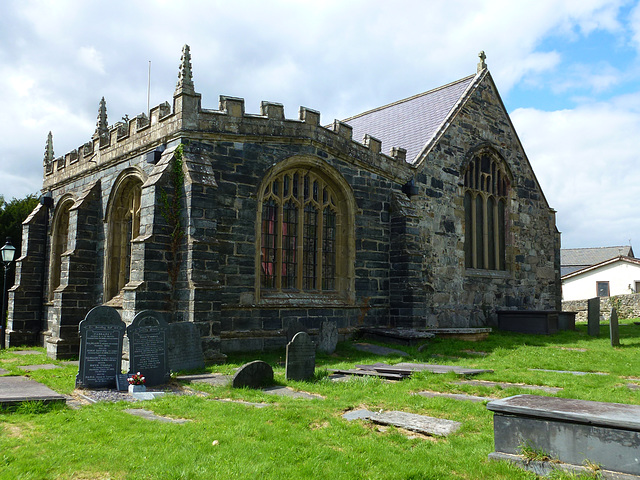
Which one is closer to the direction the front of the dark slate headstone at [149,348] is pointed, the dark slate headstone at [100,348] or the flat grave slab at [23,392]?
the flat grave slab

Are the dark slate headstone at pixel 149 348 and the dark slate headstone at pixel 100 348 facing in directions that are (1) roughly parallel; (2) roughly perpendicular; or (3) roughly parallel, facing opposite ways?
roughly parallel

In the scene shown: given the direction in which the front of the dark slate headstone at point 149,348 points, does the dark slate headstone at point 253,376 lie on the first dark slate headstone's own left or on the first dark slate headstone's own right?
on the first dark slate headstone's own left

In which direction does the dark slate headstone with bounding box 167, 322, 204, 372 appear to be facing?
toward the camera

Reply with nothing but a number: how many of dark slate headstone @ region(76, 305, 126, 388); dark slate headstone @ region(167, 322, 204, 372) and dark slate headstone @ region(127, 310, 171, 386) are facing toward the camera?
3

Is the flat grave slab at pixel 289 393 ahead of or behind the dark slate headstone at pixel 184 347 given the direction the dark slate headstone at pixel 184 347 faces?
ahead

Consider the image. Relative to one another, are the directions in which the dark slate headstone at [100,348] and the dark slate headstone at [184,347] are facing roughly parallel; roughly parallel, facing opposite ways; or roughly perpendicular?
roughly parallel

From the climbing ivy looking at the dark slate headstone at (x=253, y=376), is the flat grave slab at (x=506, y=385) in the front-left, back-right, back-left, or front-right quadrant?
front-left

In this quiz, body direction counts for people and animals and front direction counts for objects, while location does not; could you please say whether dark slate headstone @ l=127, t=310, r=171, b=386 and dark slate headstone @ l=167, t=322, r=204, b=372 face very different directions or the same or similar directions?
same or similar directions

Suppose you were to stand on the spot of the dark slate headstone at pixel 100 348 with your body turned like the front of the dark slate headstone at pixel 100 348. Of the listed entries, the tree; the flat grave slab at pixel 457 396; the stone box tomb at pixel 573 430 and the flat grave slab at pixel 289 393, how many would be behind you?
1

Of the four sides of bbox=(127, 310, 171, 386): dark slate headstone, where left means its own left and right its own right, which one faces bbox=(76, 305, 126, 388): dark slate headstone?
right

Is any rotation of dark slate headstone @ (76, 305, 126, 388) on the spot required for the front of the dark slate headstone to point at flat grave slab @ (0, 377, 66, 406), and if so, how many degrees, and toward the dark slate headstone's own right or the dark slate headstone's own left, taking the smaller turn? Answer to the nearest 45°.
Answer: approximately 45° to the dark slate headstone's own right

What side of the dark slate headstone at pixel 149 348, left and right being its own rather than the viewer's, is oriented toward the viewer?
front
